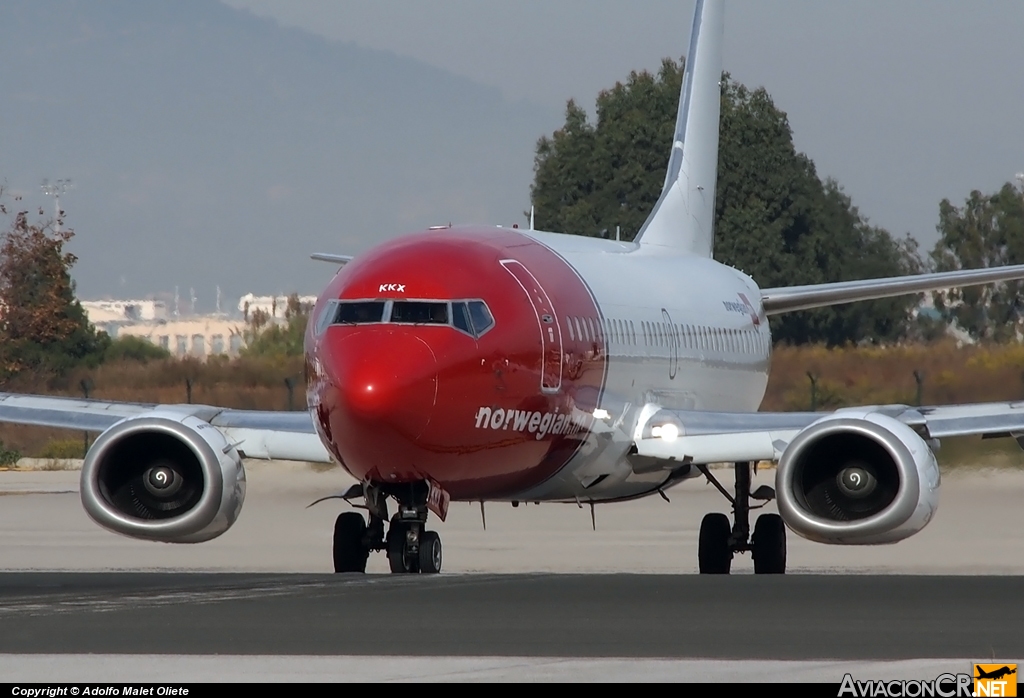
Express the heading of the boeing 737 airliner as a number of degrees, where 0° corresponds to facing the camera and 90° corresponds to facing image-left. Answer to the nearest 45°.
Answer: approximately 0°

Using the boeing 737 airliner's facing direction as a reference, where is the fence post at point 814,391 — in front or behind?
behind

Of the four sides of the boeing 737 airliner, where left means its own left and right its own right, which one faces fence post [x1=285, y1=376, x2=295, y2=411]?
back

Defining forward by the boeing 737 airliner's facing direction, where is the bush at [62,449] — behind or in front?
behind

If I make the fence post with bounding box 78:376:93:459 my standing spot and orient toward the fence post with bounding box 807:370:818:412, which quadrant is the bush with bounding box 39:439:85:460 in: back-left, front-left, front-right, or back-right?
back-left
